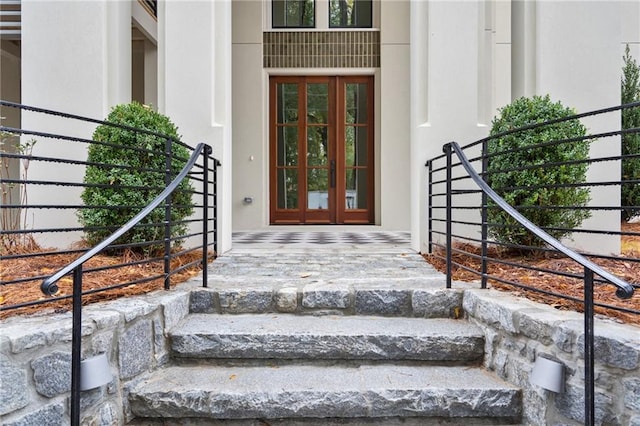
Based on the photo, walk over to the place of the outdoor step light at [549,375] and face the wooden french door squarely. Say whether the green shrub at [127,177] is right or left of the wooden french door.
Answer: left

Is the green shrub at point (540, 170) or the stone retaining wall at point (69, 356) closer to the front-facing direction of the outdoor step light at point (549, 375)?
the stone retaining wall

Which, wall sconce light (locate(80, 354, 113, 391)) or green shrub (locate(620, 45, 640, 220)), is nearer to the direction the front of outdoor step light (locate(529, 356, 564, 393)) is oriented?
the wall sconce light

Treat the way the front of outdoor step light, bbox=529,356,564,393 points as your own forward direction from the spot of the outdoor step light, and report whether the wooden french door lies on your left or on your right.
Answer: on your right

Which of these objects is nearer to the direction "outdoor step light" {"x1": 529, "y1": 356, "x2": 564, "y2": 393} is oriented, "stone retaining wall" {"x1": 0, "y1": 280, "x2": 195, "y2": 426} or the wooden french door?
the stone retaining wall

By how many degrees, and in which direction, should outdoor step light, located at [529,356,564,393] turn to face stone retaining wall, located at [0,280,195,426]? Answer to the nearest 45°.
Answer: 0° — it already faces it

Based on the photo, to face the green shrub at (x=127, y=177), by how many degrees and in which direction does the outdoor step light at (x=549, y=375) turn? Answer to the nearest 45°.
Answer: approximately 45° to its right

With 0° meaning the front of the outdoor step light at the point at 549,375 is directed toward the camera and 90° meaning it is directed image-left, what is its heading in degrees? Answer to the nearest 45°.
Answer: approximately 45°

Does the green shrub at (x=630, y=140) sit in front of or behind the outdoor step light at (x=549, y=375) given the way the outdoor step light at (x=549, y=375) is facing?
behind

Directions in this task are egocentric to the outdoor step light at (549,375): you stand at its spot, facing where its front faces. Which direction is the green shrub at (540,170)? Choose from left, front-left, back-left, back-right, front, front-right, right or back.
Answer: back-right

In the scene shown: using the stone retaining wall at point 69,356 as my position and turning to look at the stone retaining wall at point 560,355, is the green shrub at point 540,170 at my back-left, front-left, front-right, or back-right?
front-left

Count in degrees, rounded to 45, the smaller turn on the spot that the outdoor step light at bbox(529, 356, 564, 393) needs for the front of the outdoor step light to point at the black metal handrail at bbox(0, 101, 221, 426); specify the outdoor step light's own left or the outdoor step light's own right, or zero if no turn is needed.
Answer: approximately 45° to the outdoor step light's own right
